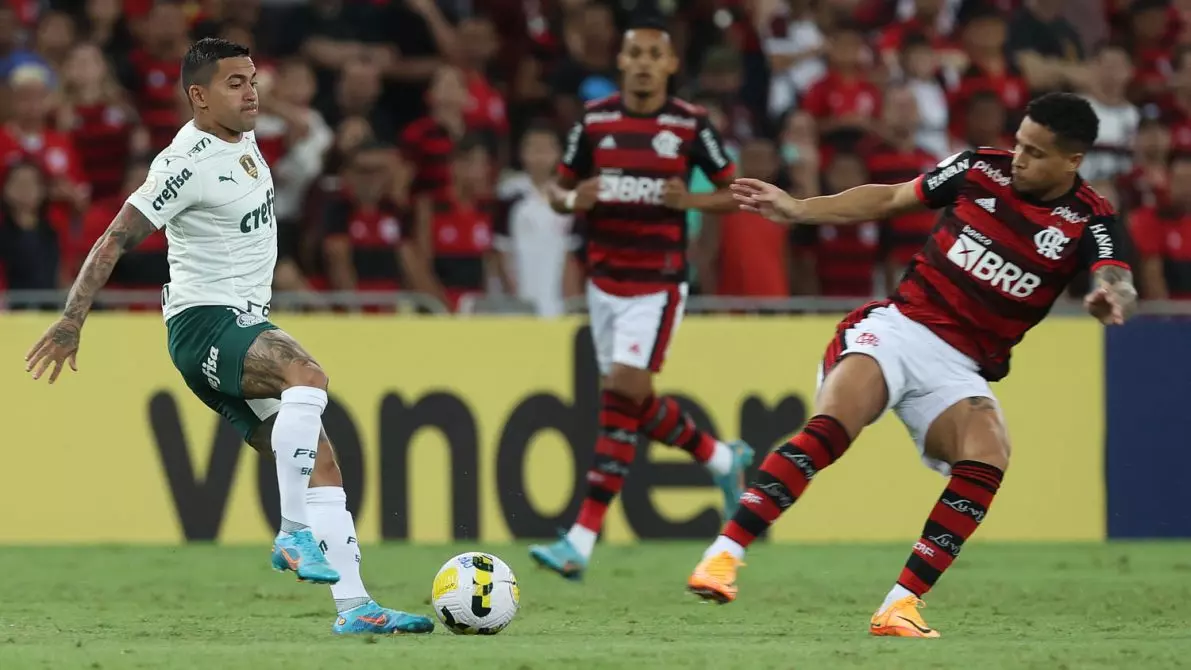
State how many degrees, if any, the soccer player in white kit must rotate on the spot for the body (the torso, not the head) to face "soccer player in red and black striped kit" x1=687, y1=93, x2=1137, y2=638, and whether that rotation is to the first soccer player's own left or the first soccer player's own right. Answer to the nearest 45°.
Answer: approximately 45° to the first soccer player's own left

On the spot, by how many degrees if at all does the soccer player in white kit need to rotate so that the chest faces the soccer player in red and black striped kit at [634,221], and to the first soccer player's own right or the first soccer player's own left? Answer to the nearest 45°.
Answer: approximately 90° to the first soccer player's own left

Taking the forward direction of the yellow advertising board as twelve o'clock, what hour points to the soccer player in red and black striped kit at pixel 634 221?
The soccer player in red and black striped kit is roughly at 11 o'clock from the yellow advertising board.

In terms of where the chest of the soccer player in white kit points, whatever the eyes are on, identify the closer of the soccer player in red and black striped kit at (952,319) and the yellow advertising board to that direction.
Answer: the soccer player in red and black striped kit

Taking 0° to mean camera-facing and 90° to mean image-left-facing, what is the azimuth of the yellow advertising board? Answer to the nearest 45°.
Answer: approximately 0°

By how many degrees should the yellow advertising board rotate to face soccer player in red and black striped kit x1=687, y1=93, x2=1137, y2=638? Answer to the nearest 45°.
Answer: approximately 45° to its left
